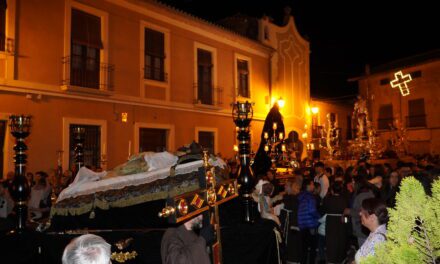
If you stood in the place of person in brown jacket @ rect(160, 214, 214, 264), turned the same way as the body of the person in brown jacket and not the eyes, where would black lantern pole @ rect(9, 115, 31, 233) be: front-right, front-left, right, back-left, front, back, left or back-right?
back-left

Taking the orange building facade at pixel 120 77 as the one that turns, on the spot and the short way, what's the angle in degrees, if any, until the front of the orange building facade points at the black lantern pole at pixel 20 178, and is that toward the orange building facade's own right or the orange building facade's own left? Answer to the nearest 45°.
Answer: approximately 45° to the orange building facade's own right

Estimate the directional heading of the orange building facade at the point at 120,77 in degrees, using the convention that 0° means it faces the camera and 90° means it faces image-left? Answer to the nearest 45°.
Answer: approximately 315°
